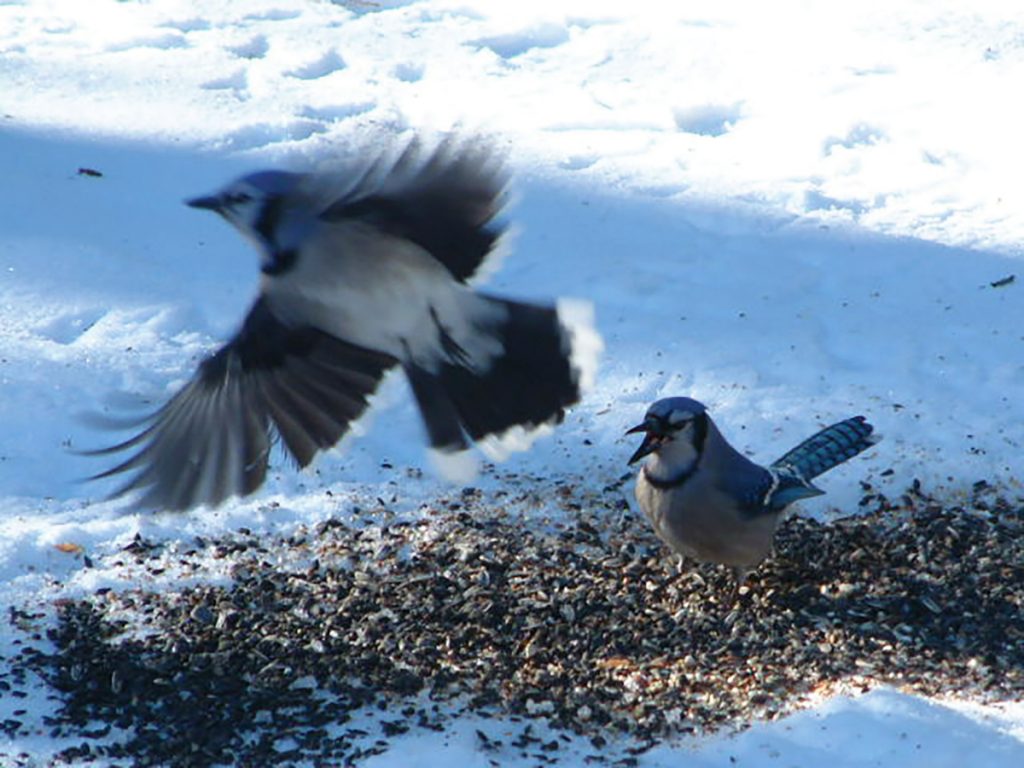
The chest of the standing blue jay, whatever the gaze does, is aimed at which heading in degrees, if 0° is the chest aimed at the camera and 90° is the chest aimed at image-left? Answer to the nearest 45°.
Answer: approximately 45°

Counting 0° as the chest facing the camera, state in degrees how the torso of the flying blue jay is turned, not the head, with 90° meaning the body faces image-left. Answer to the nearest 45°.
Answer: approximately 90°

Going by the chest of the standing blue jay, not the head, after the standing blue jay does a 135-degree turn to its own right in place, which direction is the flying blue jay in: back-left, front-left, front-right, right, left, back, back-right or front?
left
